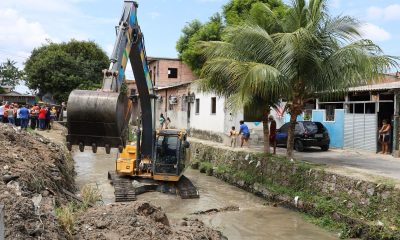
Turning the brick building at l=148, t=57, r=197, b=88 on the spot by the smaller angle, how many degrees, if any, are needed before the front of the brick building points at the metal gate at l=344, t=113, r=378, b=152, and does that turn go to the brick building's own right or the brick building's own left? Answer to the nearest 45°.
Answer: approximately 45° to the brick building's own left

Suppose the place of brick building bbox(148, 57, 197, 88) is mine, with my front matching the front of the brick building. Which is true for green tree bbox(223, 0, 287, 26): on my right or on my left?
on my left

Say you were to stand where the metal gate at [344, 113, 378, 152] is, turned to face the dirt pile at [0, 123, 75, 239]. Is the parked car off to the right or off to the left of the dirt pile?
right
